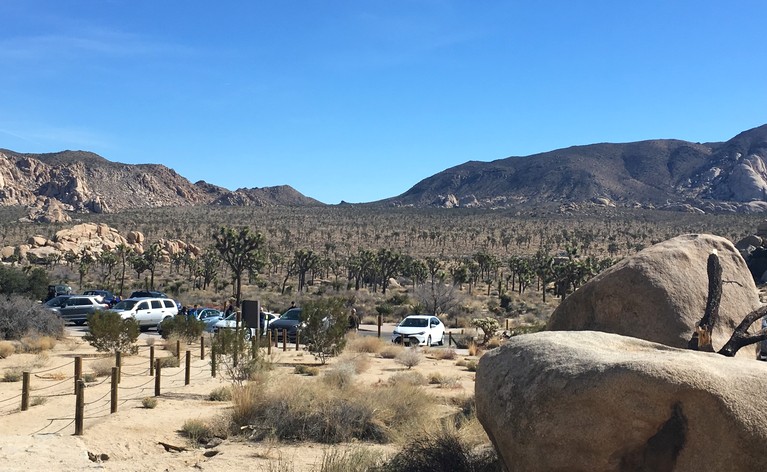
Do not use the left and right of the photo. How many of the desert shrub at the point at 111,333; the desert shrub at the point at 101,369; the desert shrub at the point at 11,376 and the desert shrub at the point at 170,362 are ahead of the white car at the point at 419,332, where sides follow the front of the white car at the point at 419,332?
4

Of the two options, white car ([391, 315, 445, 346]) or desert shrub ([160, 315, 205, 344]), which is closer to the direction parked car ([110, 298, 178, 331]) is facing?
the desert shrub

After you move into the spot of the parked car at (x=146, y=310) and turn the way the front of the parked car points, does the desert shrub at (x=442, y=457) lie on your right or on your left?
on your left

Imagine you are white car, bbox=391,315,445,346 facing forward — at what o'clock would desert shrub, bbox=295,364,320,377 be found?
The desert shrub is roughly at 11 o'clock from the white car.

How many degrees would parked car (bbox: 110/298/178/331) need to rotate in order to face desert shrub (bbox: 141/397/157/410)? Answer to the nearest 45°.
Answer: approximately 45° to its left

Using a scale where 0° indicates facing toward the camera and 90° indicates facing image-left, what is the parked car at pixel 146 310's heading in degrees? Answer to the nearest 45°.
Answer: approximately 45°
